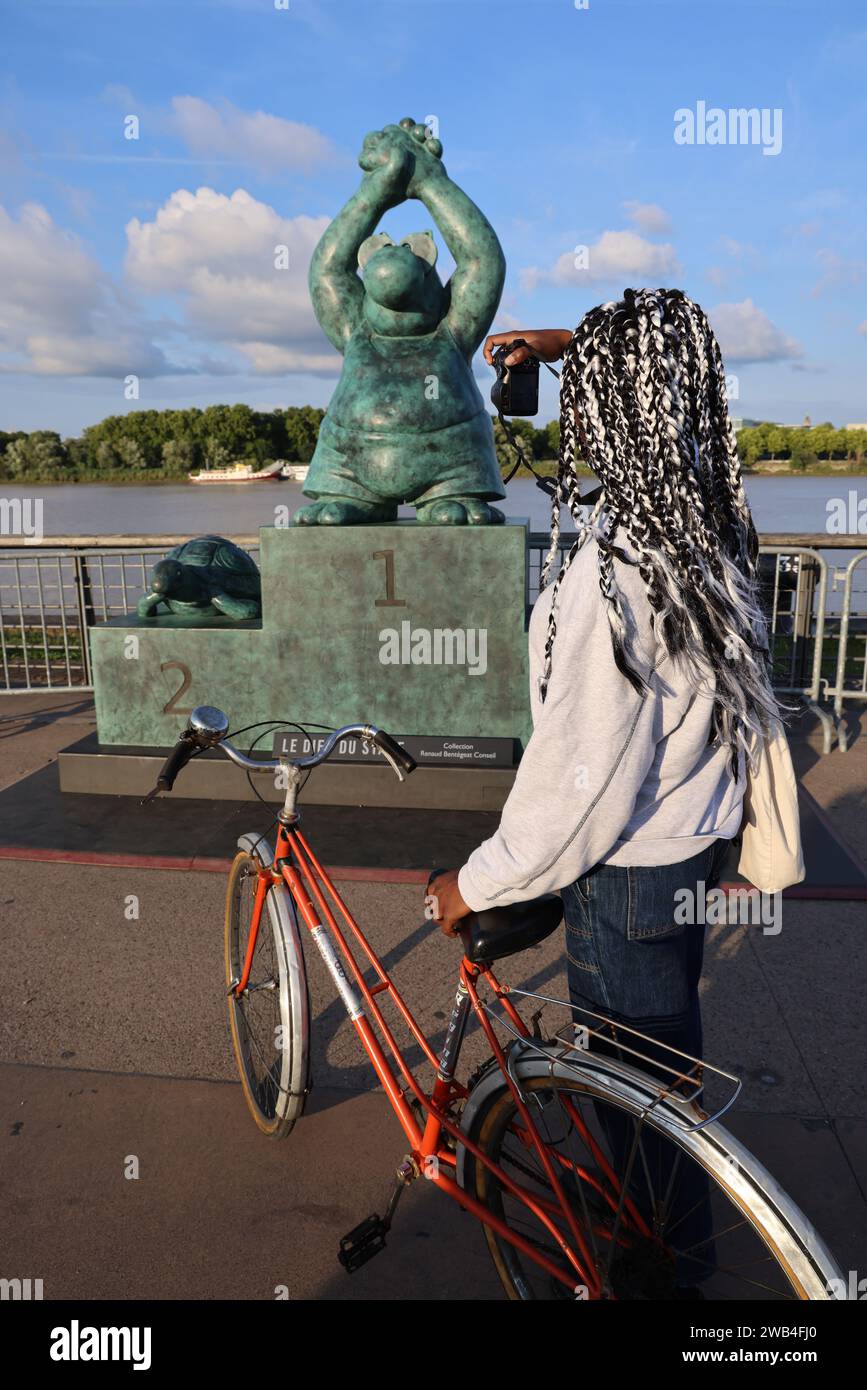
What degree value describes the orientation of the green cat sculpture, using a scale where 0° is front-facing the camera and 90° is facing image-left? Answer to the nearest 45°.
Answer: approximately 0°

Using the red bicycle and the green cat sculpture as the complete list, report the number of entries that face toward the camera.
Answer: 1

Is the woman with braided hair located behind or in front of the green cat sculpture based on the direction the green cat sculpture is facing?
in front

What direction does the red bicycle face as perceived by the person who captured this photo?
facing away from the viewer and to the left of the viewer

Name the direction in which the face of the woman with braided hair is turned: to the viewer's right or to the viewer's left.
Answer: to the viewer's left

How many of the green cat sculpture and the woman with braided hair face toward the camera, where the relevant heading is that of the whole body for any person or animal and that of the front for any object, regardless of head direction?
1

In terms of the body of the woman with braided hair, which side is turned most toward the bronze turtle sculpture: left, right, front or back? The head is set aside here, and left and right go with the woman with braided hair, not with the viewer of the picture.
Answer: front

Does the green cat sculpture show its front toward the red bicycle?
yes

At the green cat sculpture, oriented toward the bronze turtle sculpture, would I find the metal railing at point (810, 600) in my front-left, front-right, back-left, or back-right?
back-right

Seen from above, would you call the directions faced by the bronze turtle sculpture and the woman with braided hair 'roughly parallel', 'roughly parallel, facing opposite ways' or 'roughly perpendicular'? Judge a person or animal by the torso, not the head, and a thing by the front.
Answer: roughly perpendicular

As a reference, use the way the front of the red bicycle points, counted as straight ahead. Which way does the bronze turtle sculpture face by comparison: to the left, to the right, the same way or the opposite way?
to the left

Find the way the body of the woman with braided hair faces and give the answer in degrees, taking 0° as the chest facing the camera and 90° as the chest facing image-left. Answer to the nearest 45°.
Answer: approximately 135°
